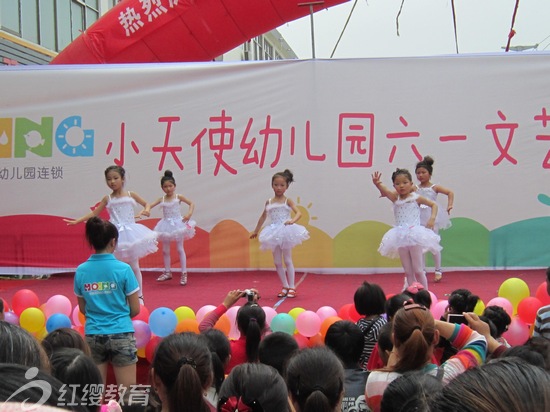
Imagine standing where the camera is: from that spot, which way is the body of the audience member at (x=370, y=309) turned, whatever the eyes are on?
away from the camera

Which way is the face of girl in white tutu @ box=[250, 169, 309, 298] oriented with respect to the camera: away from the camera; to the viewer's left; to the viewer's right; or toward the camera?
toward the camera

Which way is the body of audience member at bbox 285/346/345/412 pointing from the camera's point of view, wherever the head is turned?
away from the camera

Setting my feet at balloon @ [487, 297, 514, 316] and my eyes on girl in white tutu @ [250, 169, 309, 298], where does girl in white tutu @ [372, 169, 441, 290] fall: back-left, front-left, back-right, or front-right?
front-right

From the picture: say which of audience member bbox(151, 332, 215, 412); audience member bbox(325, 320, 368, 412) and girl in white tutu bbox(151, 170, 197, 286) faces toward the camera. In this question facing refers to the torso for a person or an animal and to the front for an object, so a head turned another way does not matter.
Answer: the girl in white tutu

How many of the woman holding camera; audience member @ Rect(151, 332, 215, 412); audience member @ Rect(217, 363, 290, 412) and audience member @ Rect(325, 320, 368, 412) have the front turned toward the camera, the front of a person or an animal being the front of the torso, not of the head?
0

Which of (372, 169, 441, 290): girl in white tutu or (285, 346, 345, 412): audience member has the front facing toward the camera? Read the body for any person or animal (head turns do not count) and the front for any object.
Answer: the girl in white tutu

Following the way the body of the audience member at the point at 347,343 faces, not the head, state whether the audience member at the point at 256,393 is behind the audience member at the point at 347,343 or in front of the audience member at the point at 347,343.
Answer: behind

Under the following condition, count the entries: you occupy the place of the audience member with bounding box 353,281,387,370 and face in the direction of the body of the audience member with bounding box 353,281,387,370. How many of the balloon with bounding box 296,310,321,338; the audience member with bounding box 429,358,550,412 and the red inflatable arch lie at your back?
1

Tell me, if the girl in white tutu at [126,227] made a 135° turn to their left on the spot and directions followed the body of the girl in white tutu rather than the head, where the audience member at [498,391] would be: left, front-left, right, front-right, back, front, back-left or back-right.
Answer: right

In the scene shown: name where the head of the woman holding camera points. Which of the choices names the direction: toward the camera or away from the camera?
away from the camera

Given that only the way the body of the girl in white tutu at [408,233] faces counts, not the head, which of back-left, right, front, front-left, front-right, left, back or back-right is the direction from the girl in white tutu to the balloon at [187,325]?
front-right

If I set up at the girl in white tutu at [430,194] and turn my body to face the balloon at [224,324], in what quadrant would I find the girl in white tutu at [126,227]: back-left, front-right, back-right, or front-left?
front-right

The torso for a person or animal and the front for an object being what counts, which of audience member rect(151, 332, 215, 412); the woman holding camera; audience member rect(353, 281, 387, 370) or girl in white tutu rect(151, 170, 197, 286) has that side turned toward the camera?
the girl in white tutu

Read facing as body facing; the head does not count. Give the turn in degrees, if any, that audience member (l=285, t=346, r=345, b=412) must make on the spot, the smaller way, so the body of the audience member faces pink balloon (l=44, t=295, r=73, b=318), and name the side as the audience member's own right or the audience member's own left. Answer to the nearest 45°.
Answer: approximately 45° to the audience member's own left

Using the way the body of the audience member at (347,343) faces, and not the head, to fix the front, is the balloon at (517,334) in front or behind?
in front

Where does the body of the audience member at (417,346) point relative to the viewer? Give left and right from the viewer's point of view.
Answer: facing away from the viewer

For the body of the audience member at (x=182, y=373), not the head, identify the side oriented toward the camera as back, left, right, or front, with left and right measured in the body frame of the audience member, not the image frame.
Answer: back

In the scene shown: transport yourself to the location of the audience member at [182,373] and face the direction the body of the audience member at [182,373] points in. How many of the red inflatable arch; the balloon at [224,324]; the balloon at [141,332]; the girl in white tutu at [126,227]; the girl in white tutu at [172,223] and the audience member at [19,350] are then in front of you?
5

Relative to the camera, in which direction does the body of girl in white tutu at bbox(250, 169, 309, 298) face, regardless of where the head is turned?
toward the camera

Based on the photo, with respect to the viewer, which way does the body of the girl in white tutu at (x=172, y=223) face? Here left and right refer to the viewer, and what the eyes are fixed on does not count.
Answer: facing the viewer

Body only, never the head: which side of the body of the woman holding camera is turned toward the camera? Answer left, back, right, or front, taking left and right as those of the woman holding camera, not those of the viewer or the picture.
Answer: back
